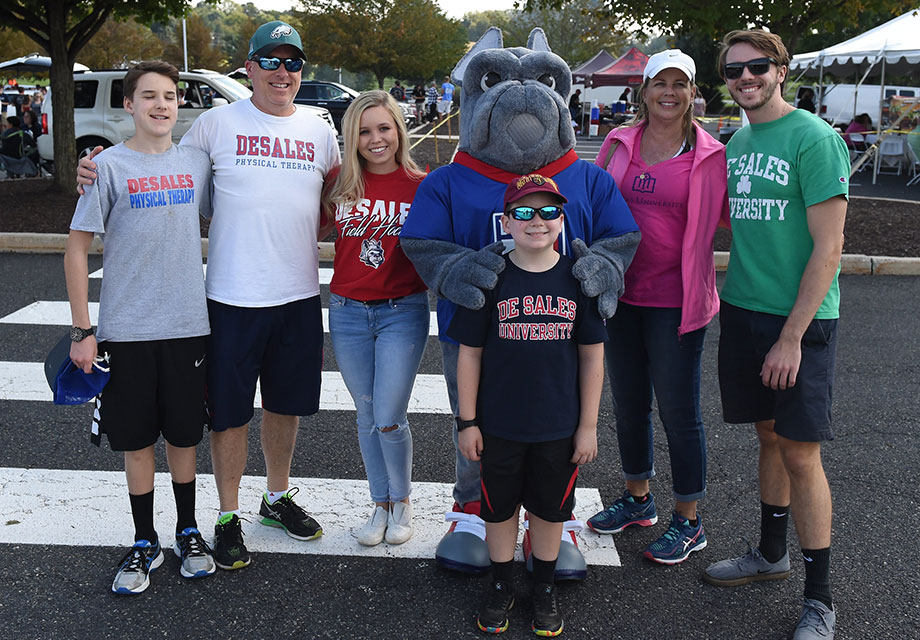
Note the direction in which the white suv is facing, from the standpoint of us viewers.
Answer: facing to the right of the viewer

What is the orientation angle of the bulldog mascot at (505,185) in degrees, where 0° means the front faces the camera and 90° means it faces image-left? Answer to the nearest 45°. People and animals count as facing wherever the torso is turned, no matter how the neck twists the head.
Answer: approximately 0°

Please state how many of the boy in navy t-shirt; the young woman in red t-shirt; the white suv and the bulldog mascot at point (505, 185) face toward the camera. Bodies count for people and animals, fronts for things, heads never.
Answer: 3

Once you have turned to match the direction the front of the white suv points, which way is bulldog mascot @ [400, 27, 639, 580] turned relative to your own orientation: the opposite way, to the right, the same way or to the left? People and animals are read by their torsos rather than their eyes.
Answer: to the right

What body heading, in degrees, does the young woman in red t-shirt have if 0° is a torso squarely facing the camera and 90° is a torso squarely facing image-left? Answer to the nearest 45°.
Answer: approximately 0°

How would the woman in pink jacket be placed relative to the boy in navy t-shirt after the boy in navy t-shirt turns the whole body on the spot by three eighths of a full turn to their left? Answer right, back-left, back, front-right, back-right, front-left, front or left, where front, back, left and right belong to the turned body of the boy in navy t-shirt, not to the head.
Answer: front

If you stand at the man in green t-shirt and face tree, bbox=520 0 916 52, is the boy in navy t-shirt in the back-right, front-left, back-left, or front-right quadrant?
back-left
